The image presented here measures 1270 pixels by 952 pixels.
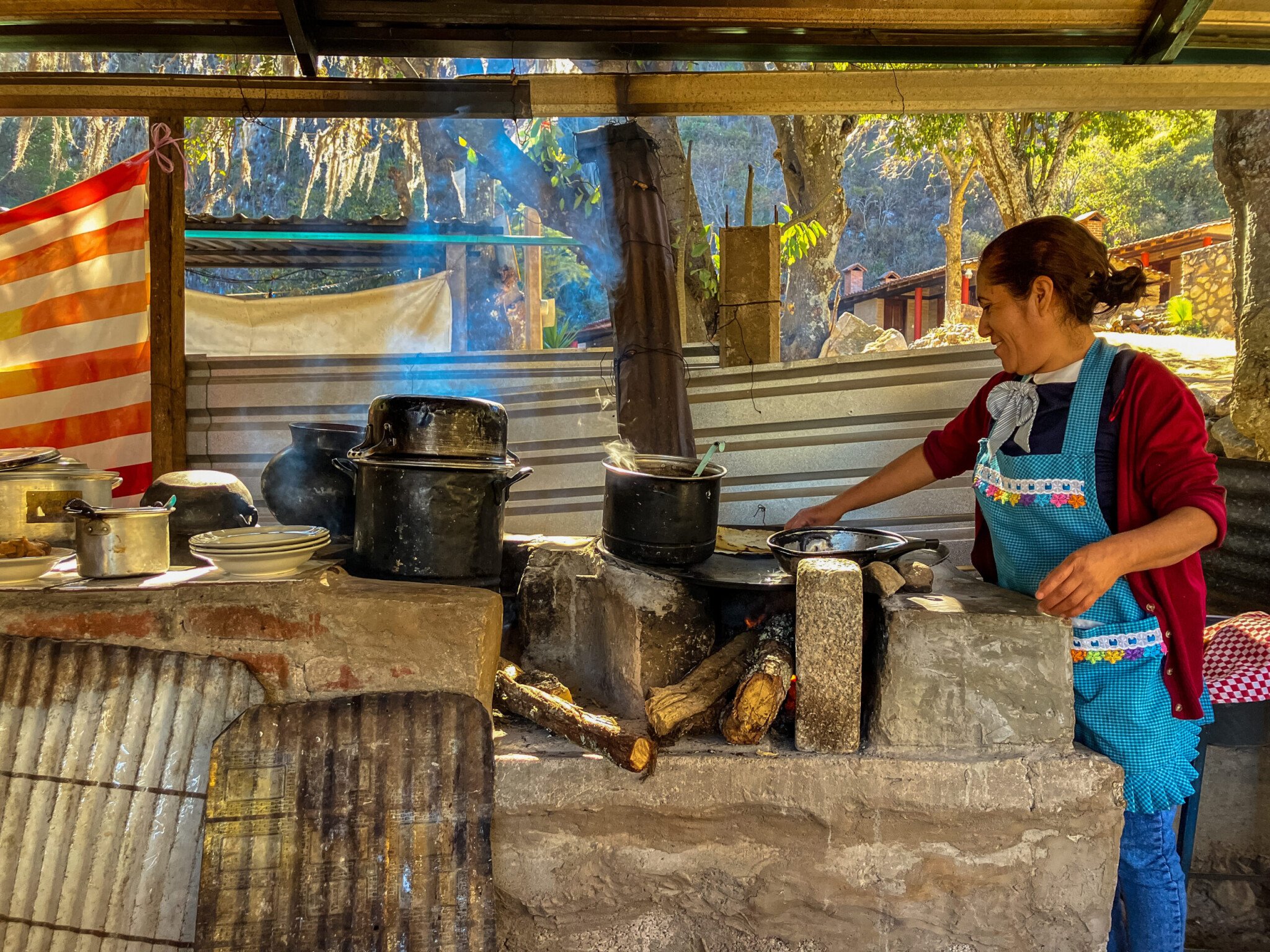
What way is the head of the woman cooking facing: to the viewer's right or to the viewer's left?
to the viewer's left

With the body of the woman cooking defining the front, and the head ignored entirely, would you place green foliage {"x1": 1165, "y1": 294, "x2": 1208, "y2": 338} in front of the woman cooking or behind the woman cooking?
behind

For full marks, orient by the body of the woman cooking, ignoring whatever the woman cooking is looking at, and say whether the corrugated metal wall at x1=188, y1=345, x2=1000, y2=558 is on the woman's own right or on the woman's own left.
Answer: on the woman's own right

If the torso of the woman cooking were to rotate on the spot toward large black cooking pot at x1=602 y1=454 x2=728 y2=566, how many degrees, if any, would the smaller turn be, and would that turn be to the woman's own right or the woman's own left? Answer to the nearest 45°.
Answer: approximately 45° to the woman's own right

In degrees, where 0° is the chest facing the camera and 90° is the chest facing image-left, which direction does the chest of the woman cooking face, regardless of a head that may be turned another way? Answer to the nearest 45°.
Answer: approximately 45°

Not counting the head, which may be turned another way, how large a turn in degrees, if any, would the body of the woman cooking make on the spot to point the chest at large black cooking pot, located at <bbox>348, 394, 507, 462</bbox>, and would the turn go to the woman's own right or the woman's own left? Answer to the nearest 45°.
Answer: approximately 45° to the woman's own right

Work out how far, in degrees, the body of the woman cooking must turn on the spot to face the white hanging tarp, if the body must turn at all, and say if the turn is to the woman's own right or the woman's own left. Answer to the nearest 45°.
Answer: approximately 90° to the woman's own right

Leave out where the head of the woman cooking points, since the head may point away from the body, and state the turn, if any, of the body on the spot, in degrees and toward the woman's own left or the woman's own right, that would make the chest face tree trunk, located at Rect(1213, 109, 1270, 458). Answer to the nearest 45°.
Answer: approximately 135° to the woman's own right

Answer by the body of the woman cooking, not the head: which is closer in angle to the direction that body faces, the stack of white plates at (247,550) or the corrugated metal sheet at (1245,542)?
the stack of white plates
